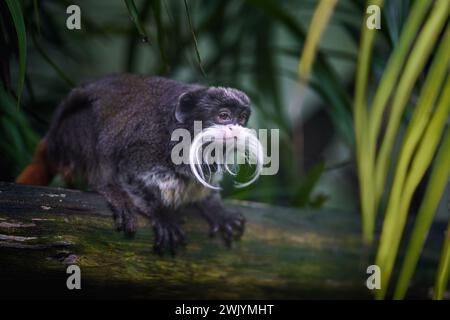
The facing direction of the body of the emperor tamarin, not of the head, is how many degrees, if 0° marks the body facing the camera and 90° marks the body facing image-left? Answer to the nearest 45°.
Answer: approximately 315°

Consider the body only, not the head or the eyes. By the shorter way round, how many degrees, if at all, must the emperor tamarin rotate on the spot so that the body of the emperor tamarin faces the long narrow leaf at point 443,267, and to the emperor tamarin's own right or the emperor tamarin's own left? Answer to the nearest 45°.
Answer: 0° — it already faces it

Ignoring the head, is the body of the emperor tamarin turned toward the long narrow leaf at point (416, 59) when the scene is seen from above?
yes

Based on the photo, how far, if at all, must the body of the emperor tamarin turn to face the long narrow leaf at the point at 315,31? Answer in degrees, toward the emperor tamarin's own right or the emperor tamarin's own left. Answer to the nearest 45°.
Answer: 0° — it already faces it

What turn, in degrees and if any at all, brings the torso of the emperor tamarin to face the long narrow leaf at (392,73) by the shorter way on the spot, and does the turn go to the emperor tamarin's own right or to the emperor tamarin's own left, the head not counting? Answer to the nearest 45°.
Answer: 0° — it already faces it

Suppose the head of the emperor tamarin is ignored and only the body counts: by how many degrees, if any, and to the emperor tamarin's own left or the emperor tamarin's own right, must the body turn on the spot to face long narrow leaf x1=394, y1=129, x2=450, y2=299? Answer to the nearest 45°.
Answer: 0° — it already faces it
